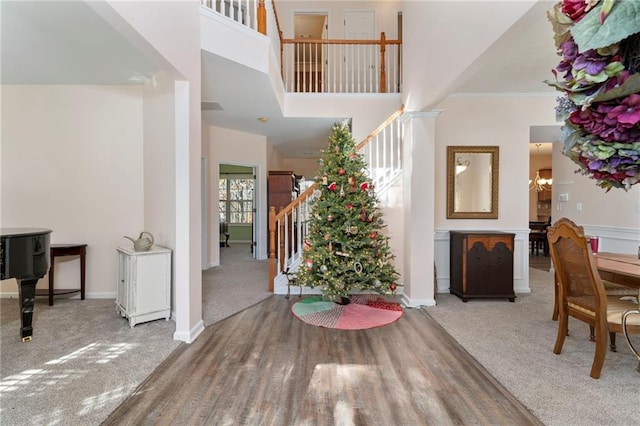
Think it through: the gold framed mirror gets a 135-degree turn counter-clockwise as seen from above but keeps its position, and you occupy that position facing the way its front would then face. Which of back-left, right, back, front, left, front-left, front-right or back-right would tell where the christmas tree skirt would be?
back

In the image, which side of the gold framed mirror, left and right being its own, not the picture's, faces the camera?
front

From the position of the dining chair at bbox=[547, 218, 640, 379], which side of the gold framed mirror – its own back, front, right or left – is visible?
front

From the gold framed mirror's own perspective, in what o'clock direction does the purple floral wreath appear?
The purple floral wreath is roughly at 12 o'clock from the gold framed mirror.

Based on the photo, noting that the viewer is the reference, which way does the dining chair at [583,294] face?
facing away from the viewer and to the right of the viewer

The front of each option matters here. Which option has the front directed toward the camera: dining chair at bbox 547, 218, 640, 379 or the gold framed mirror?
the gold framed mirror
